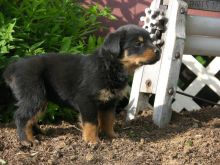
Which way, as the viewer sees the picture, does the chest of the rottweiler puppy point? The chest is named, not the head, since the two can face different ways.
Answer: to the viewer's right

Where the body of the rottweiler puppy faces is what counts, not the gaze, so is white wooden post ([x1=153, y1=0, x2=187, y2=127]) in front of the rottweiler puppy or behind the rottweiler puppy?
in front
